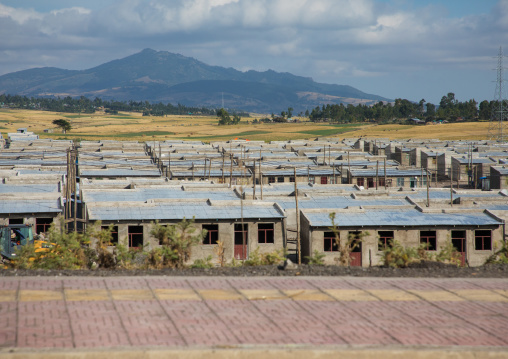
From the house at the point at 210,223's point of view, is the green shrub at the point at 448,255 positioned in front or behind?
in front

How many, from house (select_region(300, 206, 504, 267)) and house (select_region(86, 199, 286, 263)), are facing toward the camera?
2

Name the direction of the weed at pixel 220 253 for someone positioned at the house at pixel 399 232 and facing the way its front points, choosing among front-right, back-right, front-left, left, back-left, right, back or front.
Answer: front-right

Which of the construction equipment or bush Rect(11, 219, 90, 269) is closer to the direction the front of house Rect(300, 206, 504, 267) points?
the bush

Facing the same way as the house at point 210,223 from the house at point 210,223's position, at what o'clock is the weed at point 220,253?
The weed is roughly at 12 o'clock from the house.

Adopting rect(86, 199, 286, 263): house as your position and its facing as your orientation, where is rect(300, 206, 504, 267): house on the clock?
rect(300, 206, 504, 267): house is roughly at 9 o'clock from rect(86, 199, 286, 263): house.

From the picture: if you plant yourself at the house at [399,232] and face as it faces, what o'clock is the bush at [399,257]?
The bush is roughly at 12 o'clock from the house.

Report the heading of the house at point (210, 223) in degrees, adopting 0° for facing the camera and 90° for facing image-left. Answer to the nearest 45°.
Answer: approximately 0°

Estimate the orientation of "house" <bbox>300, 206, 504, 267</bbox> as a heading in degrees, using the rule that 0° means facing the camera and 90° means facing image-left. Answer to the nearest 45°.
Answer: approximately 0°

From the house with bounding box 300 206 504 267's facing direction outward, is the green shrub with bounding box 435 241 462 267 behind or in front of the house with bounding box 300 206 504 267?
in front
